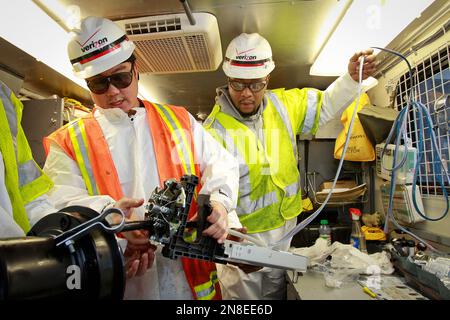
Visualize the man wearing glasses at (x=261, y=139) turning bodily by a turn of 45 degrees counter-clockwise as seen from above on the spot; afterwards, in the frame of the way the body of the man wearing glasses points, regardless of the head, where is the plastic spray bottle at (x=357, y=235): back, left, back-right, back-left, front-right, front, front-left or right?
left

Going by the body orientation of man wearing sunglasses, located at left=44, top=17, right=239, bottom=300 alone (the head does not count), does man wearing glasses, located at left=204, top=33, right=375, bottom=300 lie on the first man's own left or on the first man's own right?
on the first man's own left

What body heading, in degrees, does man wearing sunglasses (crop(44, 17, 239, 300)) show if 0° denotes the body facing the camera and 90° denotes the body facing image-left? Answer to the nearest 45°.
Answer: approximately 0°

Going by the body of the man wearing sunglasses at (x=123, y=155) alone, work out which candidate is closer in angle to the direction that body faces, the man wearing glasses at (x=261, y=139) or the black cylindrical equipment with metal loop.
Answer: the black cylindrical equipment with metal loop

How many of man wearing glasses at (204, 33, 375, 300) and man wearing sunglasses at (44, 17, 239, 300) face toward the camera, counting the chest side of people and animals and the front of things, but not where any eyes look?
2

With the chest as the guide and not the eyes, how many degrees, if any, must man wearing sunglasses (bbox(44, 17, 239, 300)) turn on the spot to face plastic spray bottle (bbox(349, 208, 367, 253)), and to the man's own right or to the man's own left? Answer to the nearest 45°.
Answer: approximately 90° to the man's own left

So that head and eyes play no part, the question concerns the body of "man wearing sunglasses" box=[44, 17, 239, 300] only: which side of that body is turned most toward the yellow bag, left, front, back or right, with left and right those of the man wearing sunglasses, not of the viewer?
left

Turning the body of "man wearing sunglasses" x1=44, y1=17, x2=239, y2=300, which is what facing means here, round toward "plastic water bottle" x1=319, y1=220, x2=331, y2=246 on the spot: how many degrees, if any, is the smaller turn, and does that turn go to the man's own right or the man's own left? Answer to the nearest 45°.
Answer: approximately 135° to the man's own left
